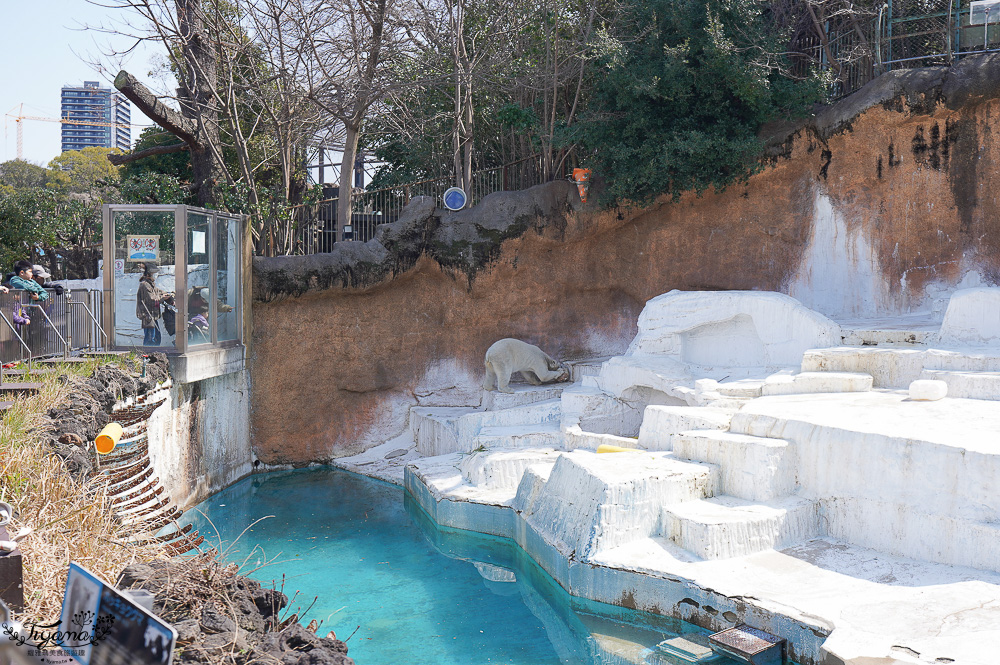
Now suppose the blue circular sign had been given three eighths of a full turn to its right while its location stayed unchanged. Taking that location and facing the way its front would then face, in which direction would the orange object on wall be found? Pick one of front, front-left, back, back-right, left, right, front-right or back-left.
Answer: back-right

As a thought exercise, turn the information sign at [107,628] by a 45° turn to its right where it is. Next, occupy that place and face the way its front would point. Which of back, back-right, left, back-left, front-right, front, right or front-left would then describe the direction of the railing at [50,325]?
right

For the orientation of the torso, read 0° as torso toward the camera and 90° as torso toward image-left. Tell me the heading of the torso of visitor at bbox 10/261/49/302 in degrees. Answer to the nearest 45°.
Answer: approximately 270°

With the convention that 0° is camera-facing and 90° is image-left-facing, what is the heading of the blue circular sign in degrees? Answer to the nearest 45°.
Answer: approximately 0°

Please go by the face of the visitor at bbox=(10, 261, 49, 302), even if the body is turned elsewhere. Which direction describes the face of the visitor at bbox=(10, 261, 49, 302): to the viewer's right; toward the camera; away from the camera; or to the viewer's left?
to the viewer's right

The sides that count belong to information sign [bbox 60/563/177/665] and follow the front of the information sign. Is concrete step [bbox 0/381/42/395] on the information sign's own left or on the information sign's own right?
on the information sign's own right

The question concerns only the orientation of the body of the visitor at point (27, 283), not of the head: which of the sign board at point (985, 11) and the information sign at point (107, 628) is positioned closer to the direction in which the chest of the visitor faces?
the sign board
